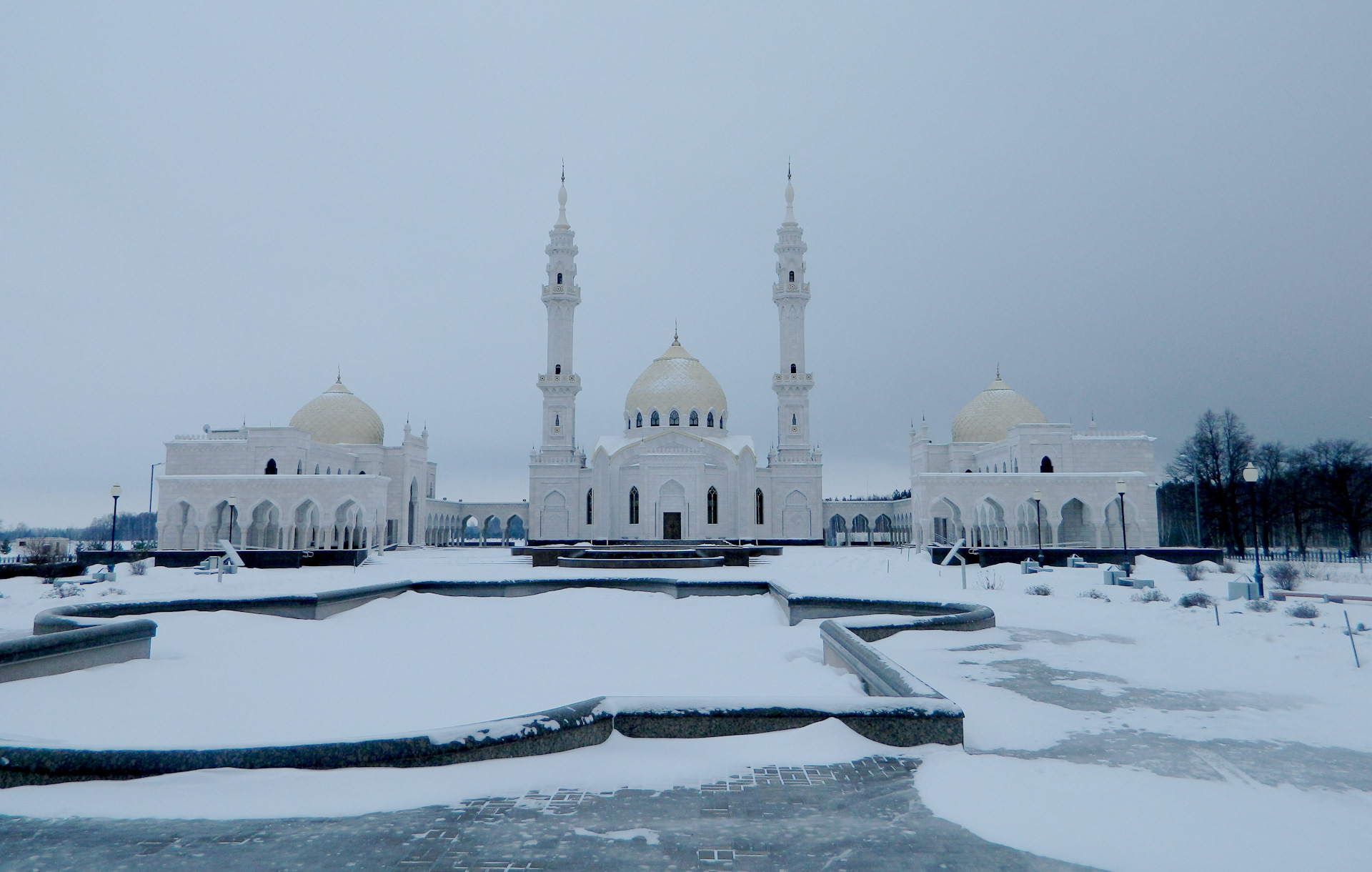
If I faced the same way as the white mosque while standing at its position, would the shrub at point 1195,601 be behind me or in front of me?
in front

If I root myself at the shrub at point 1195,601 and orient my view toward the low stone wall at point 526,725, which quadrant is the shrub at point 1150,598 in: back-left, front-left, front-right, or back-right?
back-right

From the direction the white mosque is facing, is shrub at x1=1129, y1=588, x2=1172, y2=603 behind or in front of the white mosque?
in front

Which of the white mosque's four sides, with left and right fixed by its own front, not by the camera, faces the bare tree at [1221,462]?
left

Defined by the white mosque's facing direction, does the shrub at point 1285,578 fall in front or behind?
in front

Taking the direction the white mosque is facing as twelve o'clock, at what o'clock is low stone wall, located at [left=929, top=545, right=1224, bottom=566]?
The low stone wall is roughly at 11 o'clock from the white mosque.

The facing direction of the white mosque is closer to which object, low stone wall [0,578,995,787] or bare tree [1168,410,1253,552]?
the low stone wall

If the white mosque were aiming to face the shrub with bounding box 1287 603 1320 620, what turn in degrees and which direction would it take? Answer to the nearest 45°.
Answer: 0° — it already faces it

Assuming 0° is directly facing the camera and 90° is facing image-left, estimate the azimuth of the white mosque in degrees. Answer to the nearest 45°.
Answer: approximately 0°

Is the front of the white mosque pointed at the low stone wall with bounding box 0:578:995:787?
yes

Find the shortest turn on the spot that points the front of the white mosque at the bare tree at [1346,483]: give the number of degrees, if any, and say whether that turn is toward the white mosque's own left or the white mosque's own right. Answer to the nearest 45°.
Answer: approximately 90° to the white mosque's own left
